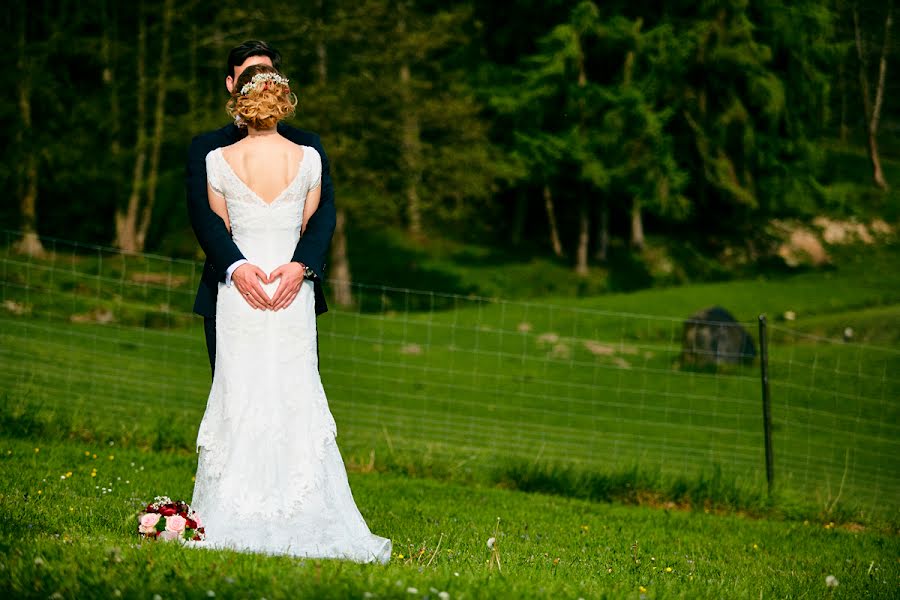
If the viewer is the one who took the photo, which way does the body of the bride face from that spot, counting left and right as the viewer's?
facing away from the viewer

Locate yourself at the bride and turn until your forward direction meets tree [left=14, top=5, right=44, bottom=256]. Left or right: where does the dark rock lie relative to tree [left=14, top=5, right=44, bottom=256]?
right

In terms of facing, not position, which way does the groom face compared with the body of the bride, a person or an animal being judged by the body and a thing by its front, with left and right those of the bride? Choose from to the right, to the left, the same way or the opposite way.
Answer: the opposite way

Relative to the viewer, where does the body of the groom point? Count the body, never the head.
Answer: toward the camera

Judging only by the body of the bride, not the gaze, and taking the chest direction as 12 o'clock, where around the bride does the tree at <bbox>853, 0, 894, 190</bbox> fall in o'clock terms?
The tree is roughly at 1 o'clock from the bride.

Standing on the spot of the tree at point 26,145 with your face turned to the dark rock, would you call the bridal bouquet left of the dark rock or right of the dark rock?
right

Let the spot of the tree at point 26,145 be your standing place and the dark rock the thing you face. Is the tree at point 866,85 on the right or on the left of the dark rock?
left

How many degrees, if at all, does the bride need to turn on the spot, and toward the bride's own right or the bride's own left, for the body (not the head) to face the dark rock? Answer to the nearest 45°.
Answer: approximately 45° to the bride's own right

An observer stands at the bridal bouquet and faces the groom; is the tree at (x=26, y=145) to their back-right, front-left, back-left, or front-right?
front-left

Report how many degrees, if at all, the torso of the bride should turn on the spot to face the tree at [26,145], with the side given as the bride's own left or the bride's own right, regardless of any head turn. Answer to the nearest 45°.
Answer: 0° — they already face it

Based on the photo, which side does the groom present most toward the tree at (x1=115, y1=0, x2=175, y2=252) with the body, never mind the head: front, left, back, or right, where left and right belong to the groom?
back

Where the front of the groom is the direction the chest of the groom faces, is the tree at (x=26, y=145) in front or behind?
behind

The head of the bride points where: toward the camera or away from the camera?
away from the camera
